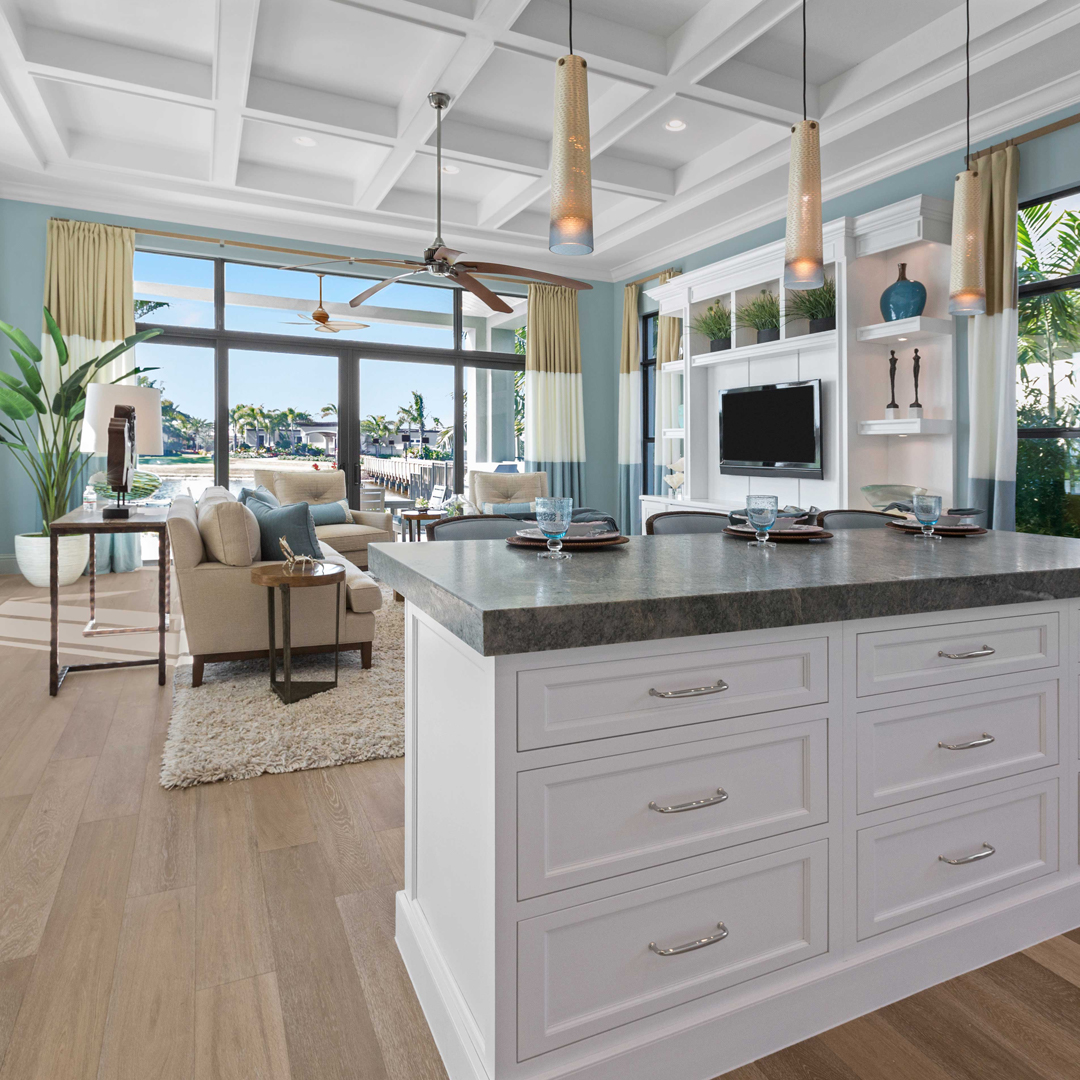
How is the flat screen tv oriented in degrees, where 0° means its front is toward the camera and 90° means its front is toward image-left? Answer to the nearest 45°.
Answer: approximately 45°

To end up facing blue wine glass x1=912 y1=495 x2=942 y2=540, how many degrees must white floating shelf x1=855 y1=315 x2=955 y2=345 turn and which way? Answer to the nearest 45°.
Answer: approximately 45° to its left

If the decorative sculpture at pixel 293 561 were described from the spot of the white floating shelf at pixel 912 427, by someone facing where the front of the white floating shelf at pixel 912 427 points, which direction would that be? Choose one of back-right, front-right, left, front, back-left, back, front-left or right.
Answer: front

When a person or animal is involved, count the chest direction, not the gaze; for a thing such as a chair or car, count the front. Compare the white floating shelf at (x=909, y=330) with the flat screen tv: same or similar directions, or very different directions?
same or similar directions

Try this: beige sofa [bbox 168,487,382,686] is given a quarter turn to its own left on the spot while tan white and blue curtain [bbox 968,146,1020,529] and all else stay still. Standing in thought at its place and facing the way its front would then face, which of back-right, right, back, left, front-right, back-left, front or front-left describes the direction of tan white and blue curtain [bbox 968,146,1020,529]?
right

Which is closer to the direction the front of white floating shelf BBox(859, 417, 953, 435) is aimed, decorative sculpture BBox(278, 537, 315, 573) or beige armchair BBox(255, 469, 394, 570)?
the decorative sculpture

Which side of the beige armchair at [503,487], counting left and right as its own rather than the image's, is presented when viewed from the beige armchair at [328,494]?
right

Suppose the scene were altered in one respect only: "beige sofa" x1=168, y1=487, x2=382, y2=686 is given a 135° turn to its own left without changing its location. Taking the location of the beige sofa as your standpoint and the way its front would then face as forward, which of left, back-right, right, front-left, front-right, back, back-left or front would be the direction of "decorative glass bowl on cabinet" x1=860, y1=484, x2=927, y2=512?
back-right

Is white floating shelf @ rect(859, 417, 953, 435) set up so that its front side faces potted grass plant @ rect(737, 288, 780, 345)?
no

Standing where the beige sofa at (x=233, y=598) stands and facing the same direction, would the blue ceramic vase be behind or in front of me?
in front

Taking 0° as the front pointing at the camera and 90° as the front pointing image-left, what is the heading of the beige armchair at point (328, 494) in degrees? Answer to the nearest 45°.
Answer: approximately 315°

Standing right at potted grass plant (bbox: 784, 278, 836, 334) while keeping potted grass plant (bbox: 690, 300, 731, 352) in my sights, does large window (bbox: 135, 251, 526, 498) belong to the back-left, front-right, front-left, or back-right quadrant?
front-left

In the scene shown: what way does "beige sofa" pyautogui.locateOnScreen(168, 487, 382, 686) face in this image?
to the viewer's right

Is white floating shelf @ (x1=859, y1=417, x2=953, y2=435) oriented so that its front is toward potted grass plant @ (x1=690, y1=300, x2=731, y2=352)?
no

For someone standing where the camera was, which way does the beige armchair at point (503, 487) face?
facing the viewer

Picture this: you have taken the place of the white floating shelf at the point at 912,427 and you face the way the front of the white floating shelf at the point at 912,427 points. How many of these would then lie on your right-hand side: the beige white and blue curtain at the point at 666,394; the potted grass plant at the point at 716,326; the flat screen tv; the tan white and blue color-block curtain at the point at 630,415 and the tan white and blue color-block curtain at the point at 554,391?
5
